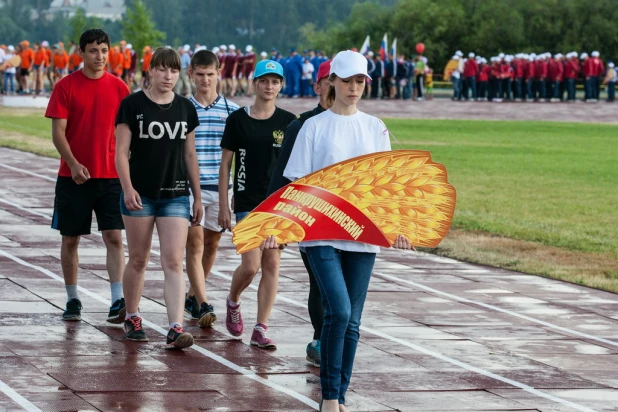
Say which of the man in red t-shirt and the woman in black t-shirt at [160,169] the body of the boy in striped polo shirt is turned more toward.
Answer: the woman in black t-shirt

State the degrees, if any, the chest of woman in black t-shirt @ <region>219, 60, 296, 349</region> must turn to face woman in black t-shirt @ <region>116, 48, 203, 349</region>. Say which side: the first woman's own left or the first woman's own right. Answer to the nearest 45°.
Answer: approximately 90° to the first woman's own right

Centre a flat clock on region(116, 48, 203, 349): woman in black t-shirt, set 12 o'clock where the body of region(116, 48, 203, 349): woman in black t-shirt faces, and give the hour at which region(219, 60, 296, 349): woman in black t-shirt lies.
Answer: region(219, 60, 296, 349): woman in black t-shirt is roughly at 10 o'clock from region(116, 48, 203, 349): woman in black t-shirt.

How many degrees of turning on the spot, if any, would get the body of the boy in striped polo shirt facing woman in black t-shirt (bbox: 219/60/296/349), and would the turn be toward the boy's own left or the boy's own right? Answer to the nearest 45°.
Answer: approximately 45° to the boy's own left

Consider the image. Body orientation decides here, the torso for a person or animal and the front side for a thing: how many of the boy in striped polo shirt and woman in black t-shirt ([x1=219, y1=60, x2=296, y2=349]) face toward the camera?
2

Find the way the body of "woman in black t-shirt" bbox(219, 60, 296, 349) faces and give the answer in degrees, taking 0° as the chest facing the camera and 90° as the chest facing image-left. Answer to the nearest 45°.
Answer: approximately 0°

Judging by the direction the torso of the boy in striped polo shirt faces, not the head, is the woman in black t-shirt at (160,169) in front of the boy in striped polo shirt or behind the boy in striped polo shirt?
in front

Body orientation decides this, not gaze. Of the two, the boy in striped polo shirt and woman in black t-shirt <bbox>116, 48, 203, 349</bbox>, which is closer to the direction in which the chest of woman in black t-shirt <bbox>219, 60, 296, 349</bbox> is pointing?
the woman in black t-shirt

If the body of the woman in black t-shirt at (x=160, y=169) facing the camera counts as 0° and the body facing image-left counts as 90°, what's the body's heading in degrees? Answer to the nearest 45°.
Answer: approximately 315°
